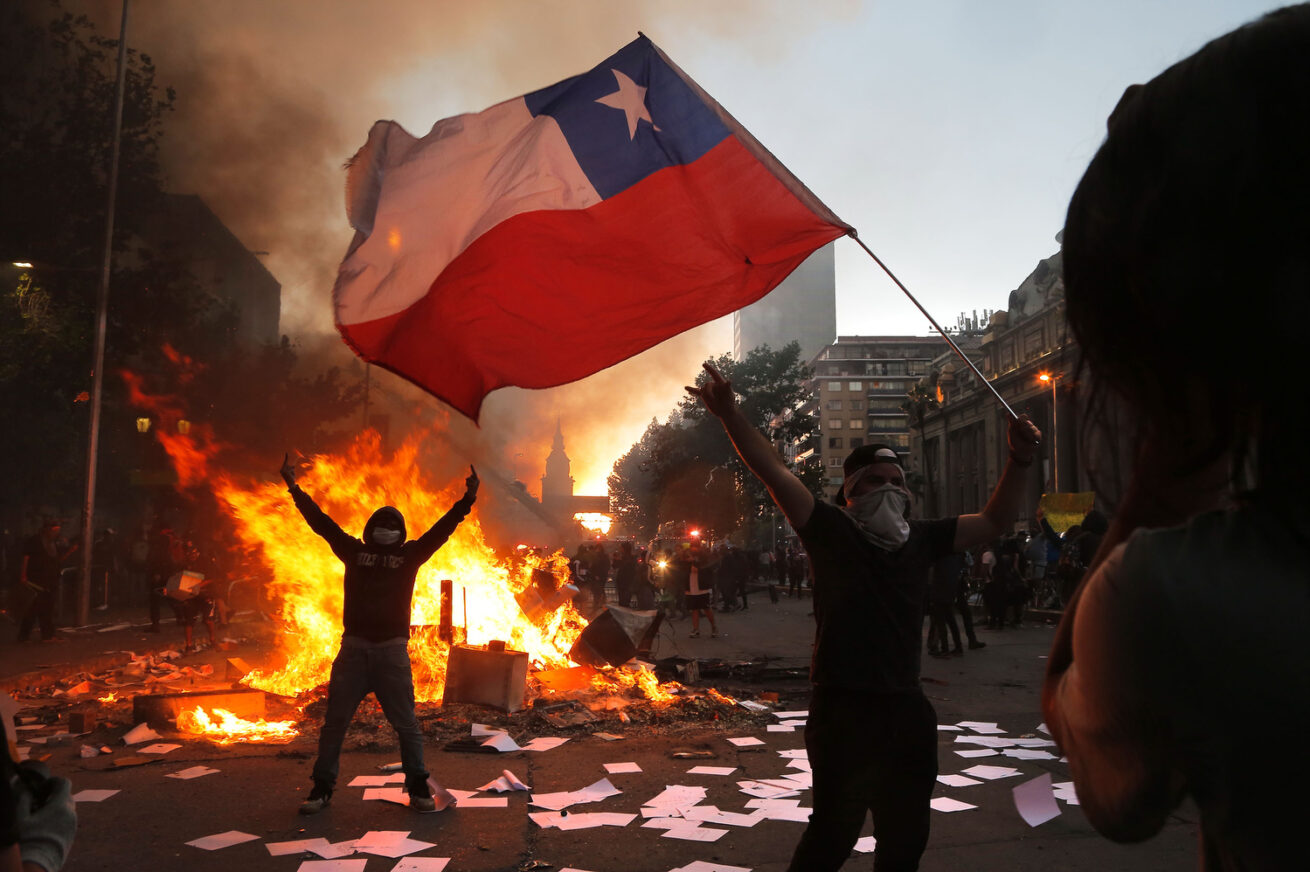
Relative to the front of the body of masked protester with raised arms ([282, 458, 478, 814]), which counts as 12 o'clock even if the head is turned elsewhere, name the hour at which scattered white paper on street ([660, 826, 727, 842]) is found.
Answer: The scattered white paper on street is roughly at 10 o'clock from the masked protester with raised arms.

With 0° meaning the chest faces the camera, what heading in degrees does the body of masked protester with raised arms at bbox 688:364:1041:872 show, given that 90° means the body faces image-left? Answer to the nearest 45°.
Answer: approximately 315°

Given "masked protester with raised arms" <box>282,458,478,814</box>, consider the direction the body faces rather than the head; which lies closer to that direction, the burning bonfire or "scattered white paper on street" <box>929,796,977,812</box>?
the scattered white paper on street

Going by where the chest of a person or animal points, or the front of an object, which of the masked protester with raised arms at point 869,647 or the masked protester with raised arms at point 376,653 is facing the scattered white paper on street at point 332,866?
the masked protester with raised arms at point 376,653

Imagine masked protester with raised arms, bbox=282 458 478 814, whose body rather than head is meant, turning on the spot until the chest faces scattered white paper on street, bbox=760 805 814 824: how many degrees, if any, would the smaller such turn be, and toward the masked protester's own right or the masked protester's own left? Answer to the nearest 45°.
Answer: approximately 90° to the masked protester's own left

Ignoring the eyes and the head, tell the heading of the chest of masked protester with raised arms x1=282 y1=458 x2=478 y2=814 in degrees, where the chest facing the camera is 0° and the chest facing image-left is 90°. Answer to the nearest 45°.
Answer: approximately 0°

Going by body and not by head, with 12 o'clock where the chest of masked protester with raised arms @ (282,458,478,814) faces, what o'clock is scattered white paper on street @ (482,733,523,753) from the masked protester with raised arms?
The scattered white paper on street is roughly at 7 o'clock from the masked protester with raised arms.

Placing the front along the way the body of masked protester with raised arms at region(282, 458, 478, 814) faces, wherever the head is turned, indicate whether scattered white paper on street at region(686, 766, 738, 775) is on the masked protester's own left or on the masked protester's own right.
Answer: on the masked protester's own left

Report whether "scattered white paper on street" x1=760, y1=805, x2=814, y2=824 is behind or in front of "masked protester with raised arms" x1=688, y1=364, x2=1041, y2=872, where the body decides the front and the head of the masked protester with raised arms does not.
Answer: behind
